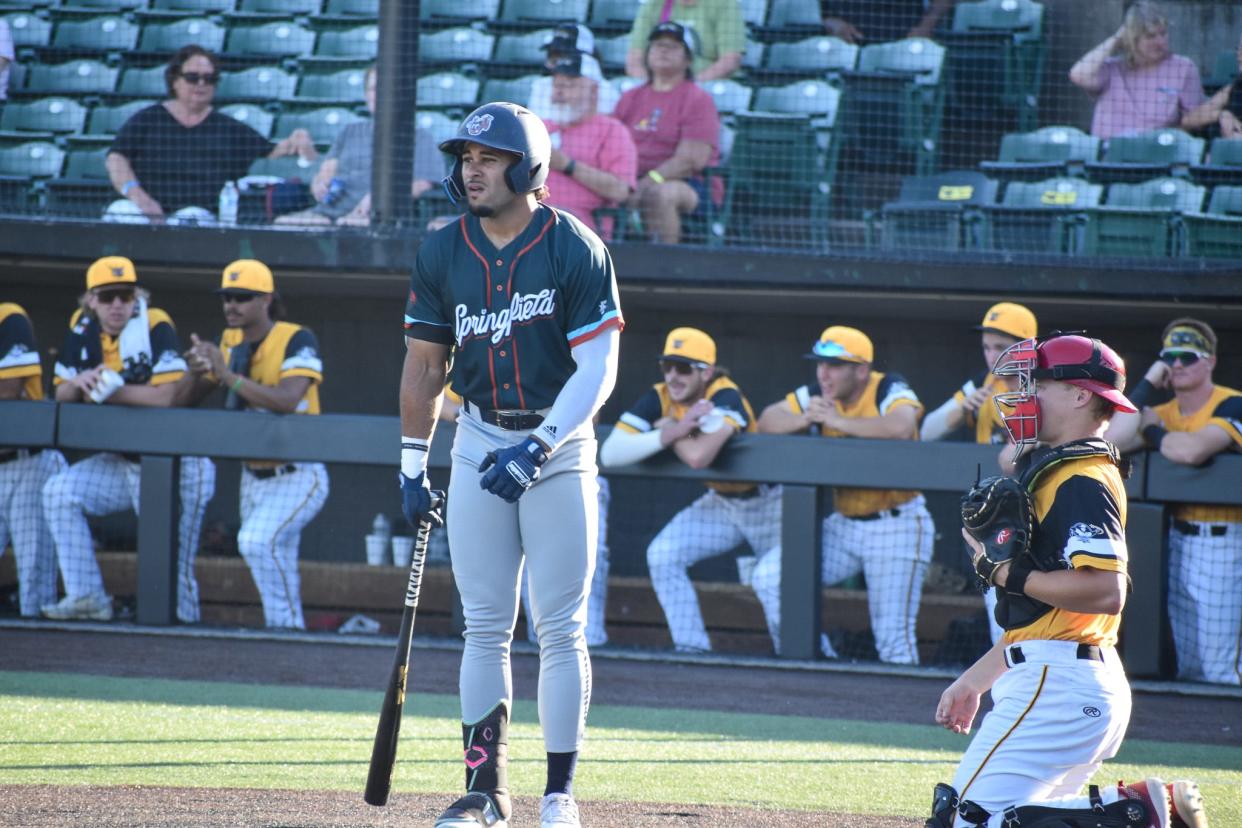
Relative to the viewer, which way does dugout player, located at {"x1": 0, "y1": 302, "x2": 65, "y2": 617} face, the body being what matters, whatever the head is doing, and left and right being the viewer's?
facing the viewer and to the left of the viewer

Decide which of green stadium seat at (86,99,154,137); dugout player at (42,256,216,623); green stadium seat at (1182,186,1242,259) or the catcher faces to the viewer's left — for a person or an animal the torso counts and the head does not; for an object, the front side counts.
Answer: the catcher

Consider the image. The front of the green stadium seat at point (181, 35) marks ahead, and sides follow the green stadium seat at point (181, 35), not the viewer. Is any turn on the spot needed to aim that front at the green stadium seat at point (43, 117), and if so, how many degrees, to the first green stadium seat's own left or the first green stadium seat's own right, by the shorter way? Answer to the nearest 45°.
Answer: approximately 45° to the first green stadium seat's own right

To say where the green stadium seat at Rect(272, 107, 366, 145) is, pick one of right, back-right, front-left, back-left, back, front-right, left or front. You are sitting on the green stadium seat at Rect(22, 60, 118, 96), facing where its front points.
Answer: front-left

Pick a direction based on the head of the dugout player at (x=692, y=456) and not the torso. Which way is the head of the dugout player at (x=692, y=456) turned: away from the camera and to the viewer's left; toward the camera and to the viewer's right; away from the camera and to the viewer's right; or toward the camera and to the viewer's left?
toward the camera and to the viewer's left

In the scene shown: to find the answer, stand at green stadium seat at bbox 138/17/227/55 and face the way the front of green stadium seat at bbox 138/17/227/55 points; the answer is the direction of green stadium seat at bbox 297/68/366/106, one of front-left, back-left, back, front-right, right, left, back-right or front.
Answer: front-left

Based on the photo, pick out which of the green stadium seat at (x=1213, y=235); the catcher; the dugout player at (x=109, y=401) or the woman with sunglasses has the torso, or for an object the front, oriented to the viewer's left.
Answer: the catcher

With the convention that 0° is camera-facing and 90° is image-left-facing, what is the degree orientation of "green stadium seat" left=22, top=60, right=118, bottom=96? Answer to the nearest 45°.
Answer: approximately 0°

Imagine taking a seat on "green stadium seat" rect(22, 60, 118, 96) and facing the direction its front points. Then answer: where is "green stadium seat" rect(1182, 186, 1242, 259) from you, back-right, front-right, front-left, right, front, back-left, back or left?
front-left

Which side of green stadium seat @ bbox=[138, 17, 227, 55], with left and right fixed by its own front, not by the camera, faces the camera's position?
front

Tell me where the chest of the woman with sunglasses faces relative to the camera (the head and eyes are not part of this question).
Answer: toward the camera

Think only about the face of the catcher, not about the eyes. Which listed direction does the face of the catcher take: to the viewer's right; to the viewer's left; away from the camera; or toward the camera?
to the viewer's left

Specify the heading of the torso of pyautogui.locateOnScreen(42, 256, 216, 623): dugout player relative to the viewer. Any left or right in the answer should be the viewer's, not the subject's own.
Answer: facing the viewer
